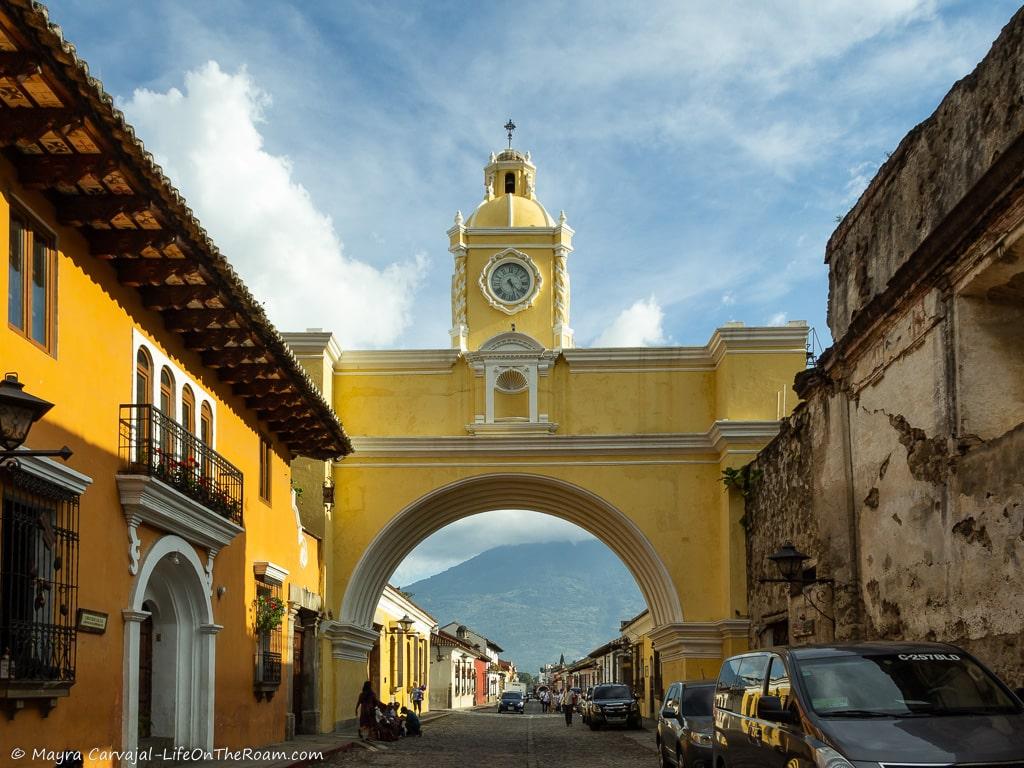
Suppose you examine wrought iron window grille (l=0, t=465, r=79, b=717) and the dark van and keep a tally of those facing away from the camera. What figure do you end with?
0

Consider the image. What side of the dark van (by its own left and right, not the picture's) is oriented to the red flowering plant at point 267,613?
back

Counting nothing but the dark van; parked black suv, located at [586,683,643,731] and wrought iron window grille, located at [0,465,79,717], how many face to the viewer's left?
0

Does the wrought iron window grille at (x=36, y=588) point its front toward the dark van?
yes

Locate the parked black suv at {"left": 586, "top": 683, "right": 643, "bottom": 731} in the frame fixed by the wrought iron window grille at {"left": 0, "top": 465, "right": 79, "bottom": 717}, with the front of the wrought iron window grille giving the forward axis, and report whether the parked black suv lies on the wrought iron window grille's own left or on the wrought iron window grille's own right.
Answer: on the wrought iron window grille's own left

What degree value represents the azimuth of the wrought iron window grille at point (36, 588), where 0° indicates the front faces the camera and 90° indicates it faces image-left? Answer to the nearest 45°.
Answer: approximately 315°

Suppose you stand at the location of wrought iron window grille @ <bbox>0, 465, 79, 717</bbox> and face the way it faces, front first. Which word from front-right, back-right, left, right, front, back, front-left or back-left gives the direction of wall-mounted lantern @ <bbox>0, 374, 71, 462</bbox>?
front-right

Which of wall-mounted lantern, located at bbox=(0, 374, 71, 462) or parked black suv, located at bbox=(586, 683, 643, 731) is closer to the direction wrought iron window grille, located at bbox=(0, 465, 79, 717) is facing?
the wall-mounted lantern

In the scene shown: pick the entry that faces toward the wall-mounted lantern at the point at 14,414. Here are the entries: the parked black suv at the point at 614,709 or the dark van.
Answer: the parked black suv

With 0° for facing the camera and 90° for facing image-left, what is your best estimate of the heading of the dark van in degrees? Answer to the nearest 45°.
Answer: approximately 315°

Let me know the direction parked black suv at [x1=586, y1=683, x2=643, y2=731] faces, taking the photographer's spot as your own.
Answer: facing the viewer

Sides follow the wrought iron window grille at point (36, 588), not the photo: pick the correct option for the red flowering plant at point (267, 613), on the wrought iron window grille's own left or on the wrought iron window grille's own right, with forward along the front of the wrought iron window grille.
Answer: on the wrought iron window grille's own left

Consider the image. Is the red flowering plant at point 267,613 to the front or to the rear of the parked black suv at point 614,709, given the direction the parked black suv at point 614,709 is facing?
to the front

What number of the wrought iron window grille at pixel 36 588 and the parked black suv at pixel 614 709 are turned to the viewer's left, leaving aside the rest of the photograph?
0
